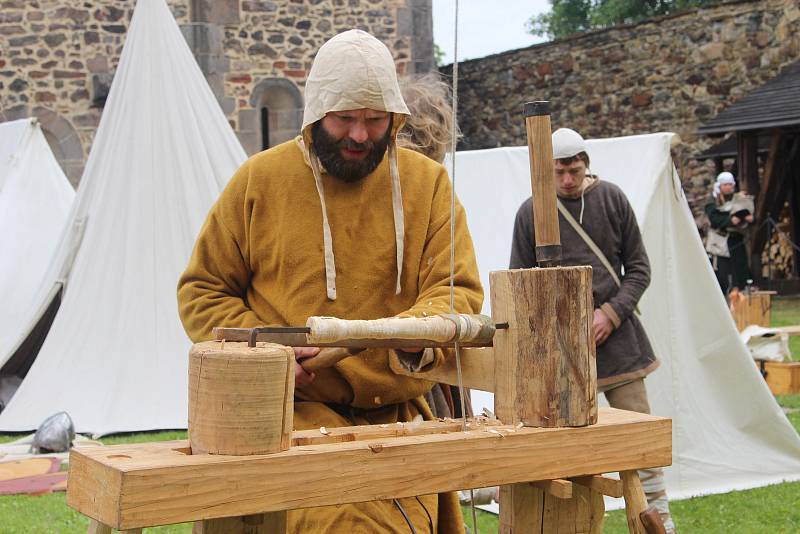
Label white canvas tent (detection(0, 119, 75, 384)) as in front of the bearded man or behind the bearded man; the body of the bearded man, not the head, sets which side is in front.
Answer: behind

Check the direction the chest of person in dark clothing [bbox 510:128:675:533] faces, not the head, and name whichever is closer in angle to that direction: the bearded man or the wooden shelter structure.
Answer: the bearded man

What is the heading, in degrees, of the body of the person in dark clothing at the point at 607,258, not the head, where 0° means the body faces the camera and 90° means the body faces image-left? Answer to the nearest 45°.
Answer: approximately 45°
